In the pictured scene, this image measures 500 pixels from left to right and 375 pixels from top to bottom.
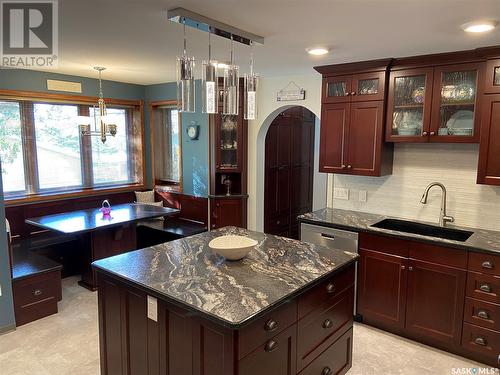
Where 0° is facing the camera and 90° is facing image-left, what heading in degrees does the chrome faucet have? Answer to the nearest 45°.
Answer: approximately 45°

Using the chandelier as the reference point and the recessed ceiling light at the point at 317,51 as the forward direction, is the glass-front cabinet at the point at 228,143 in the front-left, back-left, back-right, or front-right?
front-left

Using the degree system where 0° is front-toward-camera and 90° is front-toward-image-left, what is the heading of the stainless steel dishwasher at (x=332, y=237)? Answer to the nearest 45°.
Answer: approximately 45°

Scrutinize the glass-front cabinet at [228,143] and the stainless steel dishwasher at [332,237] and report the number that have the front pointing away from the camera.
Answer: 0

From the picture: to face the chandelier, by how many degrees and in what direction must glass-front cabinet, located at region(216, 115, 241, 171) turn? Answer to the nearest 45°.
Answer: approximately 90° to its right

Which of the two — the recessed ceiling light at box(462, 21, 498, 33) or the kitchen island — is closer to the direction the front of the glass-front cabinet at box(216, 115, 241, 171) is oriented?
the kitchen island

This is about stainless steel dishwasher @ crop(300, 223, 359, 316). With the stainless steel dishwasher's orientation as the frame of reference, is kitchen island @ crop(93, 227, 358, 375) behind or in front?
in front

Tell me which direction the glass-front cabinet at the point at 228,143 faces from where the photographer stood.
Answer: facing the viewer

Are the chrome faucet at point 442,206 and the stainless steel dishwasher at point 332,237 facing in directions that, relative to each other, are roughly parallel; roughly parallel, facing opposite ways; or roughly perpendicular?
roughly parallel

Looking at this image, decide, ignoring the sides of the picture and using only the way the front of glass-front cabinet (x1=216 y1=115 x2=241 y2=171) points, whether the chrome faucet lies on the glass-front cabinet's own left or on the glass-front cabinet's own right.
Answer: on the glass-front cabinet's own left

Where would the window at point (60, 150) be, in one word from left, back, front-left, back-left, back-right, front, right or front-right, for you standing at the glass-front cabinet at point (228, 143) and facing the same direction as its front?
right

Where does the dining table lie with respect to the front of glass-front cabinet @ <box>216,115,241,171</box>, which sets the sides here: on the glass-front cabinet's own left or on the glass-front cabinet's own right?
on the glass-front cabinet's own right

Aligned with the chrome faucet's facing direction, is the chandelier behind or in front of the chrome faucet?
in front

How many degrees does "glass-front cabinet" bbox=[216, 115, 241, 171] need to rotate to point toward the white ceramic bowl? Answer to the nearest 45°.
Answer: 0° — it already faces it
